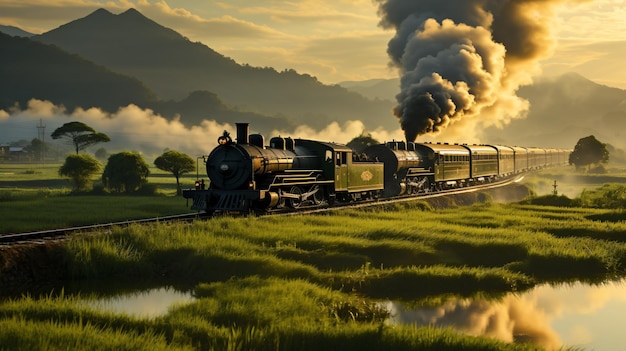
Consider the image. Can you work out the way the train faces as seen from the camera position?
facing the viewer and to the left of the viewer

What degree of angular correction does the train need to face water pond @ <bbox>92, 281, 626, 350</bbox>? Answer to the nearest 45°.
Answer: approximately 90° to its left

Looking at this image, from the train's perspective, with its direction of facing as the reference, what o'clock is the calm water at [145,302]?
The calm water is roughly at 11 o'clock from the train.

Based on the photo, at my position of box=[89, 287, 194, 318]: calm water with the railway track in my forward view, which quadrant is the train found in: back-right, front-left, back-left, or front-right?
front-right
